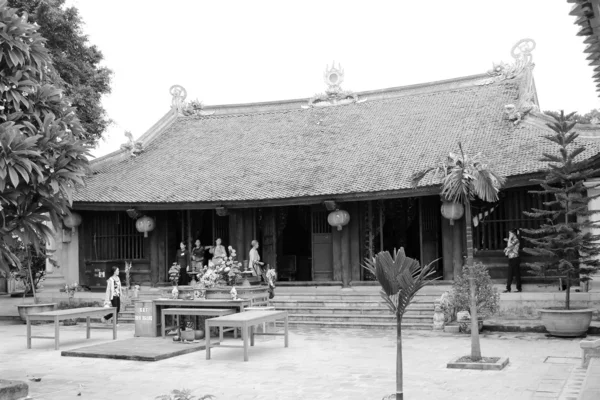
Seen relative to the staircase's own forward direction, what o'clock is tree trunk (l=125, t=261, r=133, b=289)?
The tree trunk is roughly at 4 o'clock from the staircase.

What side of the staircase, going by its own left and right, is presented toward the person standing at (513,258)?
left

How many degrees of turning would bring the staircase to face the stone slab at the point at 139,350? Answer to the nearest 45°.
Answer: approximately 45° to its right

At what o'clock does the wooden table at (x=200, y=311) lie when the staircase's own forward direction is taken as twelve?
The wooden table is roughly at 1 o'clock from the staircase.

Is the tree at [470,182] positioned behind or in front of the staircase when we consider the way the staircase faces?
in front

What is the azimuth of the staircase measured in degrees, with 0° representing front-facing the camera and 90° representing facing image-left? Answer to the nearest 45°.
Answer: approximately 0°

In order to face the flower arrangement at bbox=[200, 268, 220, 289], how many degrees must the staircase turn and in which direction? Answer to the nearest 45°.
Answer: approximately 45° to its right

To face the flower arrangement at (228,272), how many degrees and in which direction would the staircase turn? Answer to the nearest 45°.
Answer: approximately 45° to its right

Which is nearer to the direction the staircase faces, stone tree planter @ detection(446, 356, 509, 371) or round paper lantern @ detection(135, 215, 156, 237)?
the stone tree planter

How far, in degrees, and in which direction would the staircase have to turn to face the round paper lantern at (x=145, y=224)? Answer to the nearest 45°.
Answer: approximately 135° to its right

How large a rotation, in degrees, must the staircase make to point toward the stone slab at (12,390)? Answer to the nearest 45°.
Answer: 0° — it already faces it

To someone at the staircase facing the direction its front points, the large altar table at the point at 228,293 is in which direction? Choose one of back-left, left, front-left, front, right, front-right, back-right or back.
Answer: front-right
